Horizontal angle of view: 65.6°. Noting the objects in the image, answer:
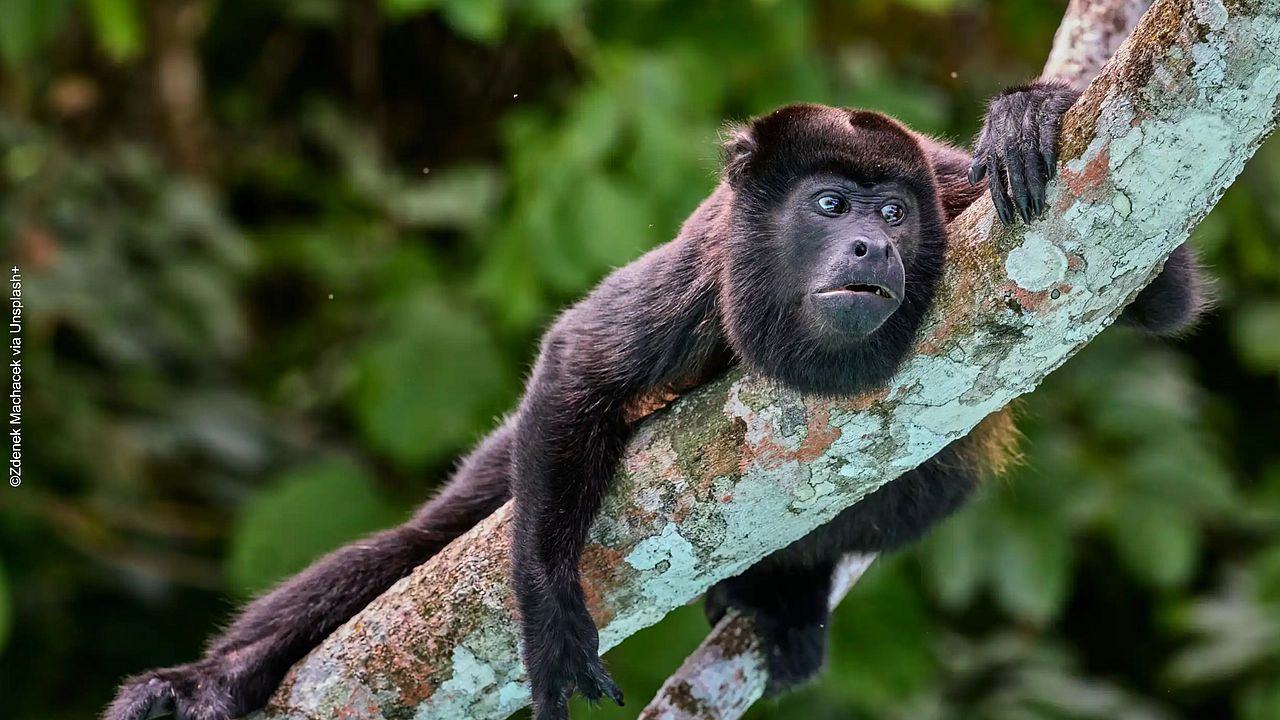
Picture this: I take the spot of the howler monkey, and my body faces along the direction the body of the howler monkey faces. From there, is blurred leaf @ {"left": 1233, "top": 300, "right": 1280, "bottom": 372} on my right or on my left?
on my left

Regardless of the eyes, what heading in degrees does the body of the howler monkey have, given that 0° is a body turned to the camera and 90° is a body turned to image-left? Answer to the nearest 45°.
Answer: approximately 315°

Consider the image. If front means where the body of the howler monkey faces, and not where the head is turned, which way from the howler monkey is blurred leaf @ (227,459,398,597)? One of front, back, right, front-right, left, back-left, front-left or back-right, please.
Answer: back
